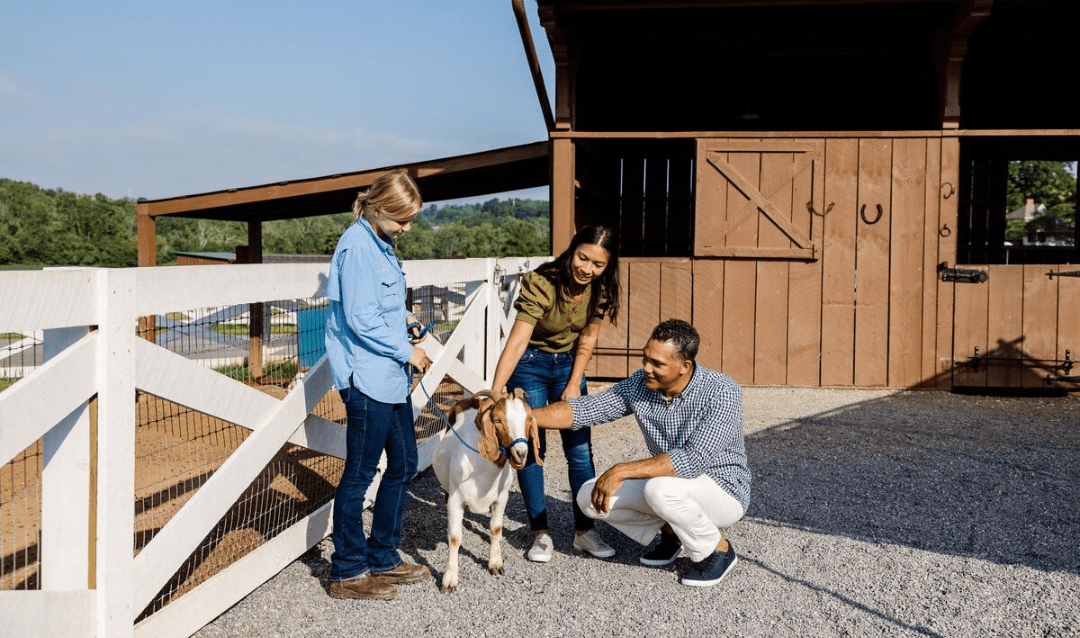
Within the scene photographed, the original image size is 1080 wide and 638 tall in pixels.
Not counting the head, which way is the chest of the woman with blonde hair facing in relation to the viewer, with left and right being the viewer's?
facing to the right of the viewer

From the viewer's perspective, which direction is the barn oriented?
toward the camera

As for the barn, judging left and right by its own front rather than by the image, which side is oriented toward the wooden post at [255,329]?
right

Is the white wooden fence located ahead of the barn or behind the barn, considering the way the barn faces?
ahead

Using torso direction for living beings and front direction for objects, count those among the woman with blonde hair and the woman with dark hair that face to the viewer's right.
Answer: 1

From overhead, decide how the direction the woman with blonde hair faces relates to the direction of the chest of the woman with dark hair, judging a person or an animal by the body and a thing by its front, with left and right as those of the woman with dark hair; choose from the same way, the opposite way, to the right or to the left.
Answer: to the left

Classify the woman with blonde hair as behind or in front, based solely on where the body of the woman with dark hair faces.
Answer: in front

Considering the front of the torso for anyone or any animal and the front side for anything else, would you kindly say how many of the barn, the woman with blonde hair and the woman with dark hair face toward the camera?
2

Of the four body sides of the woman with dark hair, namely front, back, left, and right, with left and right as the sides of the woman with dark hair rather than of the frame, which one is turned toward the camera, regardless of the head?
front

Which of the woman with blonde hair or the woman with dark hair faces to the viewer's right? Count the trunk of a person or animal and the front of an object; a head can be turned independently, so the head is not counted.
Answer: the woman with blonde hair

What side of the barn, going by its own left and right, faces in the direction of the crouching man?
front

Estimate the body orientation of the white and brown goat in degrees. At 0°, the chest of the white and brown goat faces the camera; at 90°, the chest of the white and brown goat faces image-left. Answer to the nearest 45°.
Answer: approximately 315°

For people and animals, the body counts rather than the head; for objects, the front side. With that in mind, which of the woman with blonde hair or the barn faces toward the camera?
the barn
